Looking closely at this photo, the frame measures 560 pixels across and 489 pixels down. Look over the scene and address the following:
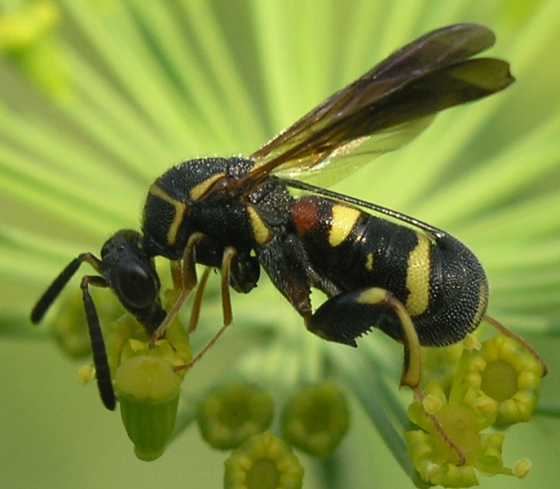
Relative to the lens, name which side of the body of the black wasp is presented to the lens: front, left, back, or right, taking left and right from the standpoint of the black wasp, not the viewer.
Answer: left
